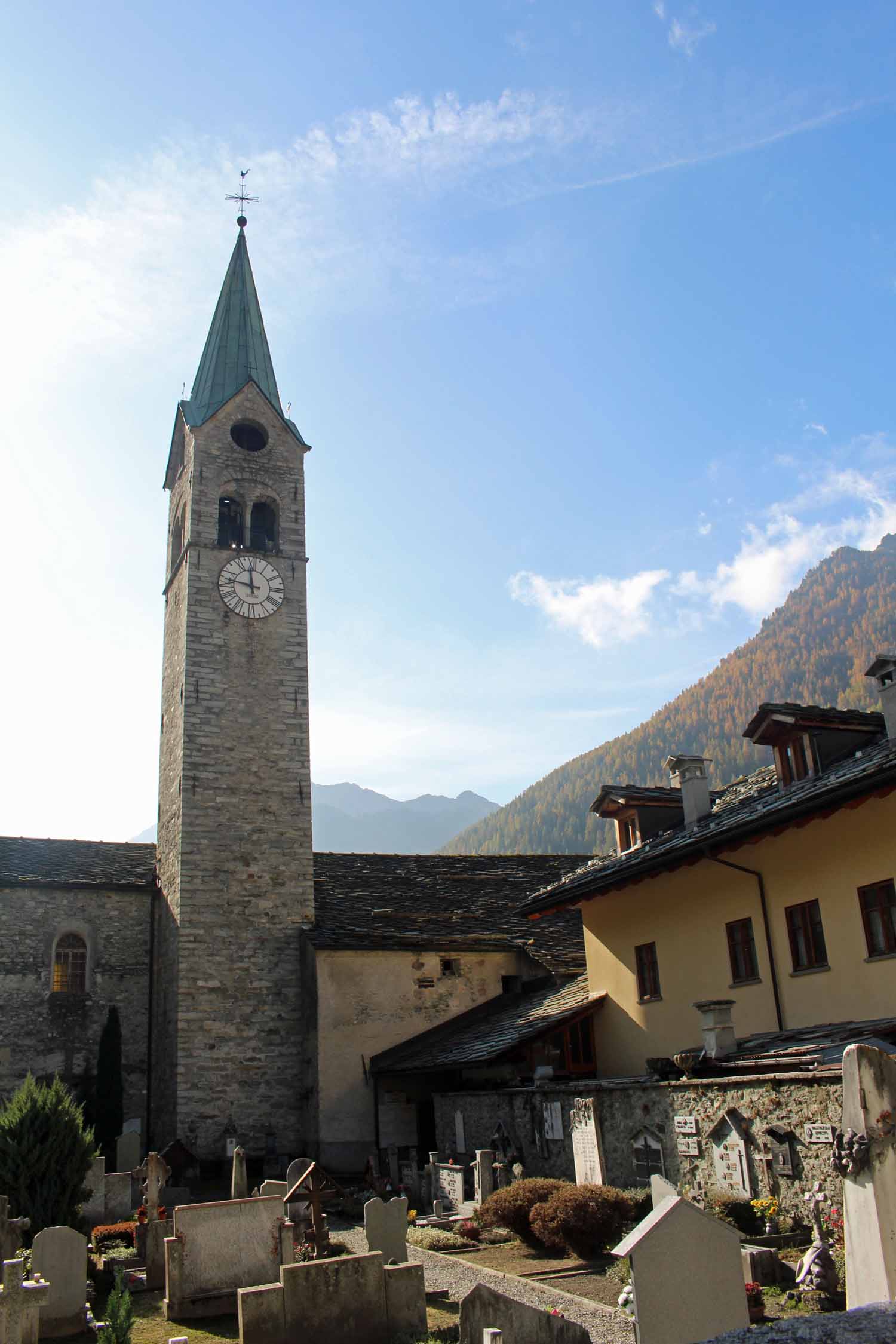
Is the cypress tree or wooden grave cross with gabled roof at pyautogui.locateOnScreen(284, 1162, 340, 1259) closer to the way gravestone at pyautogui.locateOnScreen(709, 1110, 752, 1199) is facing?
the wooden grave cross with gabled roof

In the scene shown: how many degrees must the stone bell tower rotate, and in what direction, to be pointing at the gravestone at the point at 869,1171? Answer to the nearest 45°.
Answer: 0° — it already faces it

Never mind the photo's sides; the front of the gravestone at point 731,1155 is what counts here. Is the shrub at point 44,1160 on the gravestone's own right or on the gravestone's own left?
on the gravestone's own right

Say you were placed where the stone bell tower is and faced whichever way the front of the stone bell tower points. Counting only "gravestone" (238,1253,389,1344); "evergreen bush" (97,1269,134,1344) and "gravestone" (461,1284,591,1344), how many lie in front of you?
3

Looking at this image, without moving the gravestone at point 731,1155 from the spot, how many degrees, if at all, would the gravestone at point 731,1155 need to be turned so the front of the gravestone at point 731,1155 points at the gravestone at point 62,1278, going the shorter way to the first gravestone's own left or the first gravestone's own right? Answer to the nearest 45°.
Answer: approximately 45° to the first gravestone's own right

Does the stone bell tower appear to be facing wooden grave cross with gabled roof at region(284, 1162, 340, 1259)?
yes

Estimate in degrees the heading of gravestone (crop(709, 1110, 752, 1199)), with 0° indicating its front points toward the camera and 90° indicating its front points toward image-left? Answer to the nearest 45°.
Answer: approximately 45°

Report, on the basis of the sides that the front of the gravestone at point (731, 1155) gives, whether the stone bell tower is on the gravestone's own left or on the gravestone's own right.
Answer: on the gravestone's own right

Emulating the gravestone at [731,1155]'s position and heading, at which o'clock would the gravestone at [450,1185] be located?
the gravestone at [450,1185] is roughly at 3 o'clock from the gravestone at [731,1155].

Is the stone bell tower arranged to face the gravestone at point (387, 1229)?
yes

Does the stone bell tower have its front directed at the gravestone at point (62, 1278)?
yes

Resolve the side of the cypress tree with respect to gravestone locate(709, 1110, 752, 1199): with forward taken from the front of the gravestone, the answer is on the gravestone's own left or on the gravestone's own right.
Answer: on the gravestone's own right
